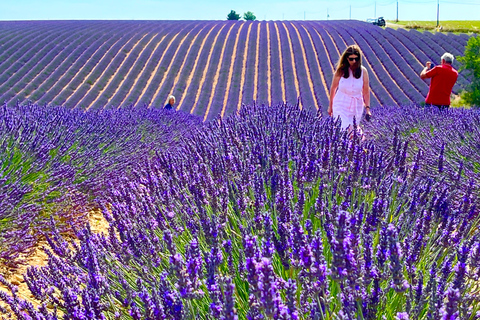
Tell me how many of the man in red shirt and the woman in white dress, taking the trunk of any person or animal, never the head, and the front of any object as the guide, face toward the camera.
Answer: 1

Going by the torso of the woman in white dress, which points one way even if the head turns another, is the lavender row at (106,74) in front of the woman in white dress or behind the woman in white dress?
behind

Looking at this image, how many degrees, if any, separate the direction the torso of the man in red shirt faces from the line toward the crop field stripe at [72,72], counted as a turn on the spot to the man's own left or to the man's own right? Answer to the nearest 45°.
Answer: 0° — they already face it

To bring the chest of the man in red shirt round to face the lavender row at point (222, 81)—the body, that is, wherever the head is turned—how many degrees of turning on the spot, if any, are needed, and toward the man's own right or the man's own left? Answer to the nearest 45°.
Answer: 0° — they already face it

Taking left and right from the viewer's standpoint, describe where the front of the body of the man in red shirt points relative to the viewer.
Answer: facing away from the viewer and to the left of the viewer

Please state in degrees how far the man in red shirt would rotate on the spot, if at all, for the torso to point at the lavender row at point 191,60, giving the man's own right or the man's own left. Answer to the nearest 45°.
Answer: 0° — they already face it
